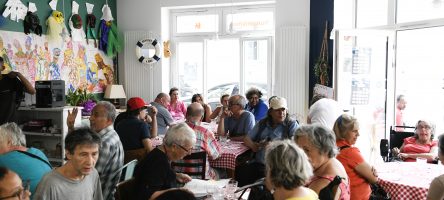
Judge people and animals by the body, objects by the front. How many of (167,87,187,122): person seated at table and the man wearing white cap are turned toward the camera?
2

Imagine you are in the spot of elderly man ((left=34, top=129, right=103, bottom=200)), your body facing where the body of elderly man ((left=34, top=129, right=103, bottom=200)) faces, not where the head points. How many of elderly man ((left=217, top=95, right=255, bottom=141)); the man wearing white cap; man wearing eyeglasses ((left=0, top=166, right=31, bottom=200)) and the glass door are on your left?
3

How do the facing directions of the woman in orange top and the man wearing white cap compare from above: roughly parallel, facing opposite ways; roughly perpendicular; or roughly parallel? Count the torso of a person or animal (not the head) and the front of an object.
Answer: roughly perpendicular

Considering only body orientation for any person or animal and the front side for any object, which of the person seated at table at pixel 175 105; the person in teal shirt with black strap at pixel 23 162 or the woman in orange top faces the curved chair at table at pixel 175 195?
the person seated at table at pixel 175 105

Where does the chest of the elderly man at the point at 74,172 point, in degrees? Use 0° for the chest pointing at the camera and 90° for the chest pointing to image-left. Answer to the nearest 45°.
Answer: approximately 315°
